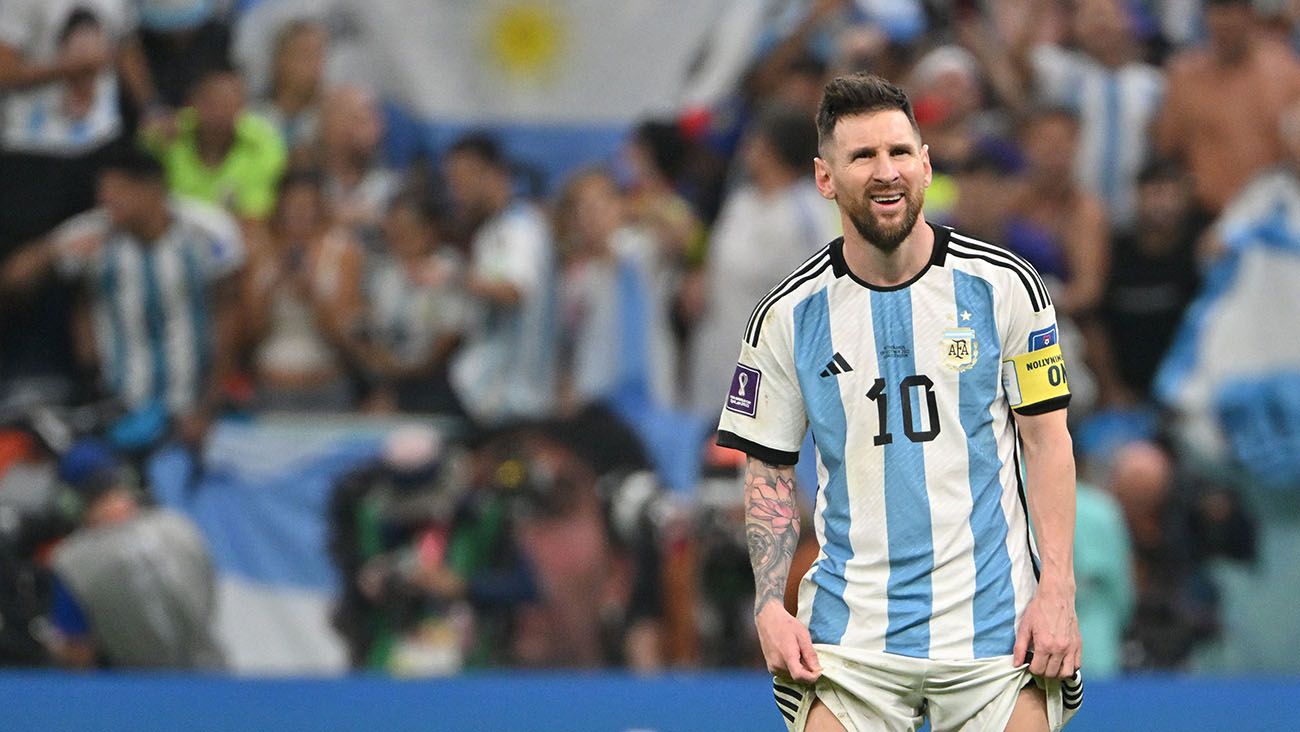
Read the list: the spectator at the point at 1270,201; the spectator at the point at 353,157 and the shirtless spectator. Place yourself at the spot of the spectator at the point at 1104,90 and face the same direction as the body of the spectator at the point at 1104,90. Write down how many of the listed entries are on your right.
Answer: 1

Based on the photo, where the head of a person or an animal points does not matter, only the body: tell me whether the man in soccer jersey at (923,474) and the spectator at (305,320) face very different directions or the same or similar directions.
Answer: same or similar directions

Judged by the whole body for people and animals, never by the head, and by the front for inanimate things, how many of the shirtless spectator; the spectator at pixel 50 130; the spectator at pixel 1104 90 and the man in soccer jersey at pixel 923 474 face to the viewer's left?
0

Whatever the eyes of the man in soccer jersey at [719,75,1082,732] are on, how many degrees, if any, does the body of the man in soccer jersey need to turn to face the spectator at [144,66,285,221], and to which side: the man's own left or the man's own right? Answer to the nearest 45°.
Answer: approximately 135° to the man's own right

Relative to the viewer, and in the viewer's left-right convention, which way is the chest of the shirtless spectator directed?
facing the viewer

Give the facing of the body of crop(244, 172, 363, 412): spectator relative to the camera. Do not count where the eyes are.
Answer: toward the camera

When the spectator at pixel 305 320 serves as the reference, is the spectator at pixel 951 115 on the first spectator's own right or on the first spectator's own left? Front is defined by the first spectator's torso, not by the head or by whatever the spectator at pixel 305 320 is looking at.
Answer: on the first spectator's own left

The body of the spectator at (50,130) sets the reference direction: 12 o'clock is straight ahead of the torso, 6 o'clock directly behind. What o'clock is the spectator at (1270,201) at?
the spectator at (1270,201) is roughly at 10 o'clock from the spectator at (50,130).

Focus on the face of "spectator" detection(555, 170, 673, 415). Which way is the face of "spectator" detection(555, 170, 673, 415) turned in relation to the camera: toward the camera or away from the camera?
toward the camera

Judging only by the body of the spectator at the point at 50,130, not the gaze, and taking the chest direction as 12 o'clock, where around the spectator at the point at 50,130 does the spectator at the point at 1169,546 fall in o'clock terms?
the spectator at the point at 1169,546 is roughly at 10 o'clock from the spectator at the point at 50,130.

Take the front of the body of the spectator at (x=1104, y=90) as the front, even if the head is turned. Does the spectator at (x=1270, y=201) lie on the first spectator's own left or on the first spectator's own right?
on the first spectator's own left

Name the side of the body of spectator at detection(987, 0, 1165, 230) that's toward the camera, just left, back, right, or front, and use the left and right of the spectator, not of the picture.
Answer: front
